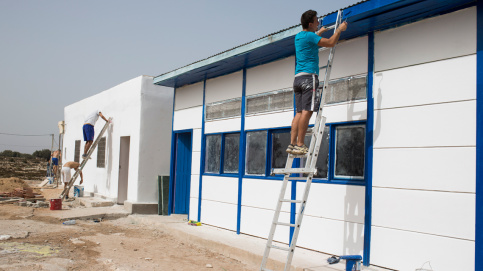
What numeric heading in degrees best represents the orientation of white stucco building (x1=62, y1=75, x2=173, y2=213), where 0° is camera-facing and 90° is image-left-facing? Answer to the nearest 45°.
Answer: approximately 45°

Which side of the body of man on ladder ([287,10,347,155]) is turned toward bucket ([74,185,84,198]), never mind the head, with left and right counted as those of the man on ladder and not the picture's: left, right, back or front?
left

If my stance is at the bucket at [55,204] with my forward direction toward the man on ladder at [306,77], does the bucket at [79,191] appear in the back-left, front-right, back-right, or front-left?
back-left

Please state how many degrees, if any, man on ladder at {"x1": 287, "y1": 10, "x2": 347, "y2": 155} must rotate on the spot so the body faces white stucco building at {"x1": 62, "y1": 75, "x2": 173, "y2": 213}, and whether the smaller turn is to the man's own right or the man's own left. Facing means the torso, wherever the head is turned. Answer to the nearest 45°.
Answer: approximately 90° to the man's own left

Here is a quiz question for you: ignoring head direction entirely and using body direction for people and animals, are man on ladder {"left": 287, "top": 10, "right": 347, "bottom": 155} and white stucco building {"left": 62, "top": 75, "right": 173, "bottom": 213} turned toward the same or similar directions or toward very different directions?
very different directions

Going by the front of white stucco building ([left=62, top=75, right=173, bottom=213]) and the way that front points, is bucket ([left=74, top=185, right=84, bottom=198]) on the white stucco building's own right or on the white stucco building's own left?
on the white stucco building's own right

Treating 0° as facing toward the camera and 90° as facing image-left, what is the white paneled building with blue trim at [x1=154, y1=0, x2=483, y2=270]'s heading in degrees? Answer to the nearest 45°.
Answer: approximately 45°

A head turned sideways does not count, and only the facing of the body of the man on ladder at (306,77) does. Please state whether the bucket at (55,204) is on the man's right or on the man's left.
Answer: on the man's left

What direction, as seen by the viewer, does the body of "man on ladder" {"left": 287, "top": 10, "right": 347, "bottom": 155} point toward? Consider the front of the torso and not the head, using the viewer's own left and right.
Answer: facing away from the viewer and to the right of the viewer

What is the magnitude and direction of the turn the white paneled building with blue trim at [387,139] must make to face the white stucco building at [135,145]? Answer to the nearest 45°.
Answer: approximately 90° to its right

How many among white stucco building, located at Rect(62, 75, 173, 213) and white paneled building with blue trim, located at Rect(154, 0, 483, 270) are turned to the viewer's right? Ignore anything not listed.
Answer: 0

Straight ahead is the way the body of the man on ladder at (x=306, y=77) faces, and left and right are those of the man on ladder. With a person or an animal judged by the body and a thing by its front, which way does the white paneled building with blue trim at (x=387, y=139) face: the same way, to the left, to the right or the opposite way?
the opposite way
